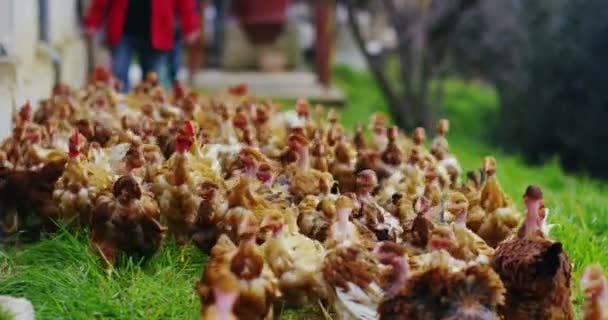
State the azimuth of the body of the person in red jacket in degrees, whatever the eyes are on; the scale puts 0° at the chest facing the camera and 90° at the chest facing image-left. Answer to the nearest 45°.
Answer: approximately 0°

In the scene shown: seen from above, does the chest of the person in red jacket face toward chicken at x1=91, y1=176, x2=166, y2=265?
yes

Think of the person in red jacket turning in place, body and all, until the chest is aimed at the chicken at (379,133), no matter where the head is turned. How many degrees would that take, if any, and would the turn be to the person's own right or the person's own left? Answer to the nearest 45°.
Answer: approximately 45° to the person's own left
